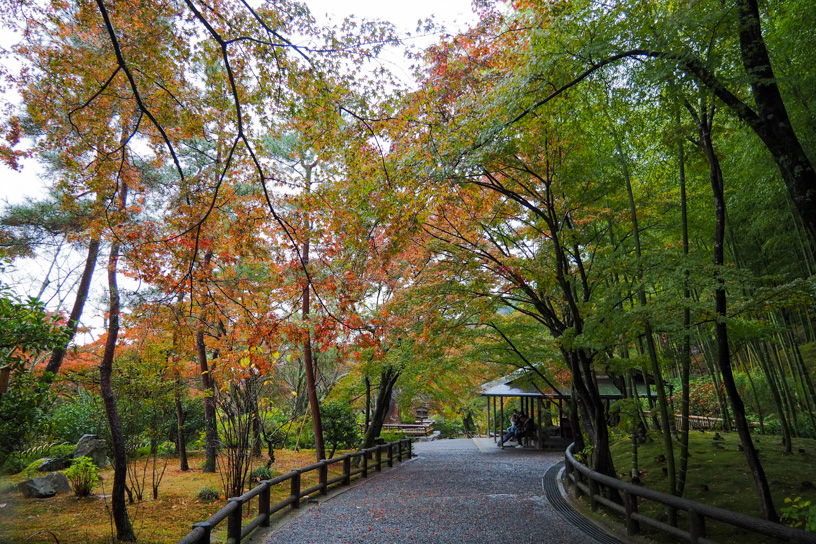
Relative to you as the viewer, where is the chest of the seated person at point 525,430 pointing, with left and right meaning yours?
facing to the left of the viewer

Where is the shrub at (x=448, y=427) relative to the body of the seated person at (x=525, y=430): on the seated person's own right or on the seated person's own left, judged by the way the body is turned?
on the seated person's own right

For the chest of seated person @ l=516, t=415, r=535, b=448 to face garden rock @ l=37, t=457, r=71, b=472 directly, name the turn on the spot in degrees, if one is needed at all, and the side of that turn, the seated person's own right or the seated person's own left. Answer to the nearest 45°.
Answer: approximately 45° to the seated person's own left

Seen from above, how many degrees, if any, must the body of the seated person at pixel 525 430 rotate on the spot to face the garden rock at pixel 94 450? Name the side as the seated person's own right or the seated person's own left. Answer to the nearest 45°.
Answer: approximately 45° to the seated person's own left

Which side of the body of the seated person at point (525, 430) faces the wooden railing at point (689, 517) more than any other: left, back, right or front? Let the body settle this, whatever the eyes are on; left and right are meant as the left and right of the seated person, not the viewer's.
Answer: left

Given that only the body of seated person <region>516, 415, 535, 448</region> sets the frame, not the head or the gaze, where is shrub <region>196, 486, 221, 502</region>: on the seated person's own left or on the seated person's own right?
on the seated person's own left
